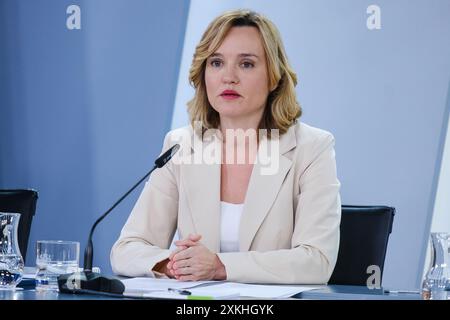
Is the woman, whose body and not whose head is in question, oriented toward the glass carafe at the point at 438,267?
no

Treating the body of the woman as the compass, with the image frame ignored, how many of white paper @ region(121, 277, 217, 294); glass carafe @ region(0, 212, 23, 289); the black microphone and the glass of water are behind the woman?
0

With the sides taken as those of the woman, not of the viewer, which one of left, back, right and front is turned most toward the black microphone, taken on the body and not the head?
front

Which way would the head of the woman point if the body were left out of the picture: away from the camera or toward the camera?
toward the camera

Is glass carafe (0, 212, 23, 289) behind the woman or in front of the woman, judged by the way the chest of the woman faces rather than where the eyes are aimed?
in front

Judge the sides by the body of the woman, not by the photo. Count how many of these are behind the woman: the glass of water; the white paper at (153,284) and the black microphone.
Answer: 0

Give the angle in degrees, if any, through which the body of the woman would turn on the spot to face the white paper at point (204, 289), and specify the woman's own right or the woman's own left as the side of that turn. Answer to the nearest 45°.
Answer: approximately 45° to the woman's own left

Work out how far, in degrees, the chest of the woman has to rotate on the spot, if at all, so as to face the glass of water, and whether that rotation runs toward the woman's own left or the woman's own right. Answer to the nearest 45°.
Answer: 0° — they already face it

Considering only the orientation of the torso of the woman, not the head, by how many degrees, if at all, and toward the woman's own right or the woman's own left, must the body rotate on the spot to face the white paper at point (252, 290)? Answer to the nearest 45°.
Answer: approximately 45° to the woman's own left

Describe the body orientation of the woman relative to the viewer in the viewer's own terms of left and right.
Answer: facing the viewer and to the left of the viewer

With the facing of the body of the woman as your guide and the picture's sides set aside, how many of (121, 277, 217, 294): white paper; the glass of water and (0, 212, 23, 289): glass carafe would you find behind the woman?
0
